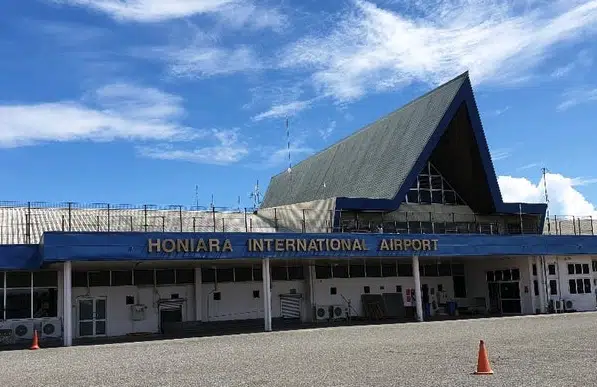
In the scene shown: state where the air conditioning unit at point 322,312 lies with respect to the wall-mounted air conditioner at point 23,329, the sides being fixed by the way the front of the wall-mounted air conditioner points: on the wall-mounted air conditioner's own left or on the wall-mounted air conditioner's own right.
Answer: on the wall-mounted air conditioner's own left

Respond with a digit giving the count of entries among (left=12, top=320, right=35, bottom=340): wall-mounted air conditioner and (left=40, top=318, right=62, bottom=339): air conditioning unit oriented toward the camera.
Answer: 2

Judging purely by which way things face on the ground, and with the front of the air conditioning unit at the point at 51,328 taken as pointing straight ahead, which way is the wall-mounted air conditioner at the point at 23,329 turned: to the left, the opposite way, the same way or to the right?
the same way

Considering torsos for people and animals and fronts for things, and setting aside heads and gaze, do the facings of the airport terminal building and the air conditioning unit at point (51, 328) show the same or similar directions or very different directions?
same or similar directions

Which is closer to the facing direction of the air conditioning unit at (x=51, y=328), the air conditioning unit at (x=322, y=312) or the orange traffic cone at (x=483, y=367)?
the orange traffic cone

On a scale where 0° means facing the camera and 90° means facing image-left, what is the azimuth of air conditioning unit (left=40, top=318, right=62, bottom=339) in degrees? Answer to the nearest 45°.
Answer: approximately 0°

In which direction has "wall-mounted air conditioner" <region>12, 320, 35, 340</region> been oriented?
toward the camera

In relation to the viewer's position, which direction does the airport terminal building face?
facing the viewer and to the right of the viewer

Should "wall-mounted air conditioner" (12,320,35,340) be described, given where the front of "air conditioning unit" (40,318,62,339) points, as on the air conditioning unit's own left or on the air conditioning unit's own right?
on the air conditioning unit's own right
